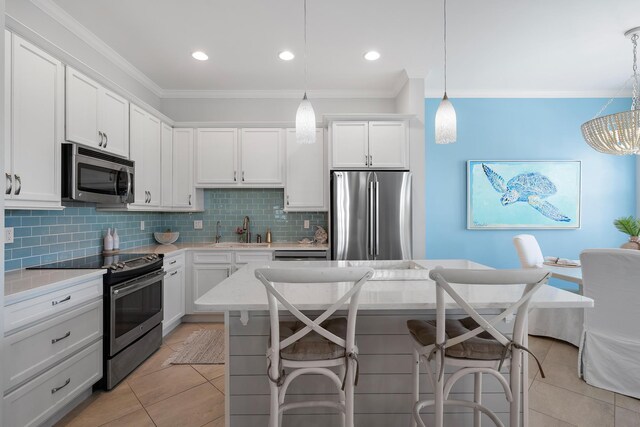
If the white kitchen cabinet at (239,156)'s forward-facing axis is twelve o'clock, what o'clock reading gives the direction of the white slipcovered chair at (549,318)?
The white slipcovered chair is roughly at 10 o'clock from the white kitchen cabinet.

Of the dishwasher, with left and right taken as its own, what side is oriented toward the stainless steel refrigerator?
left

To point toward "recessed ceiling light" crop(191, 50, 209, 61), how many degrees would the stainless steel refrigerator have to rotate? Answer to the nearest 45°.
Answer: approximately 90° to its right

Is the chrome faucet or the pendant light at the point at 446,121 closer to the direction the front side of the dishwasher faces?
the pendant light

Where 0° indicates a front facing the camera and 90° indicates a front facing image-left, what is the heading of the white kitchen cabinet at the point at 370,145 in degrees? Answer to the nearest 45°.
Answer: approximately 0°

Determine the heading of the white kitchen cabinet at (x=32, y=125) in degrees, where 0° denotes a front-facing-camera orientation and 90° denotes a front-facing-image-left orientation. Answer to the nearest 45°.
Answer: approximately 315°
